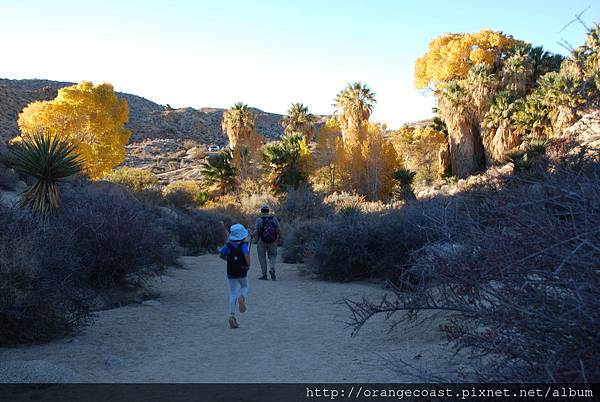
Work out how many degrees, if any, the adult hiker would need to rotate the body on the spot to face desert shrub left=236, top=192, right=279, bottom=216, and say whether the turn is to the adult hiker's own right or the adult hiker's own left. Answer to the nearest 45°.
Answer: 0° — they already face it

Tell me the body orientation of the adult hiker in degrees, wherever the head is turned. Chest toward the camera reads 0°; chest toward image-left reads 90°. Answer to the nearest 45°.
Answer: approximately 180°

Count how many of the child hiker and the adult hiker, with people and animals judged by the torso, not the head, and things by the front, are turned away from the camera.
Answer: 2

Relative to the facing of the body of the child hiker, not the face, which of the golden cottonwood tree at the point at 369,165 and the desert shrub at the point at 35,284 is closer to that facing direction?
the golden cottonwood tree

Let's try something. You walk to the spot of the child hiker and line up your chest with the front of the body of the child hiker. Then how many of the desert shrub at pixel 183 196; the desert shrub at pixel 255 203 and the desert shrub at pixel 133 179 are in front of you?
3

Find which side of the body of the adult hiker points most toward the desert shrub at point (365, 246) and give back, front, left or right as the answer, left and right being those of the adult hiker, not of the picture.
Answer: right

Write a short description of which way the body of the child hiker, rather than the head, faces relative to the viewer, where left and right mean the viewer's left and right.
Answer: facing away from the viewer

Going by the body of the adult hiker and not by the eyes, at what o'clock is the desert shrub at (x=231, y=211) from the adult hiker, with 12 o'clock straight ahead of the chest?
The desert shrub is roughly at 12 o'clock from the adult hiker.
